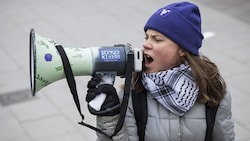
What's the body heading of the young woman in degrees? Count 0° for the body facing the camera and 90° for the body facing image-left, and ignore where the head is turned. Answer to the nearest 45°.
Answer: approximately 45°
